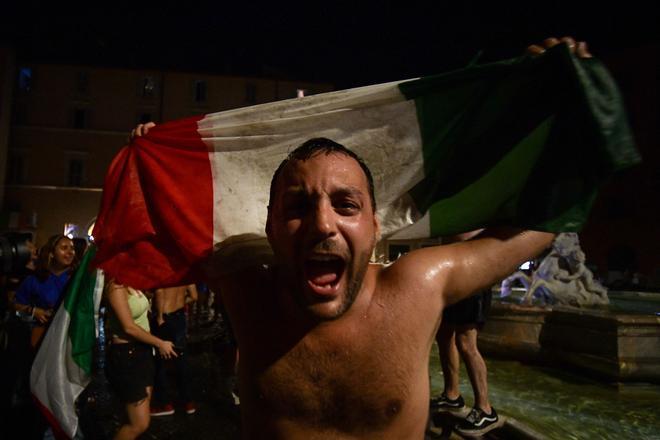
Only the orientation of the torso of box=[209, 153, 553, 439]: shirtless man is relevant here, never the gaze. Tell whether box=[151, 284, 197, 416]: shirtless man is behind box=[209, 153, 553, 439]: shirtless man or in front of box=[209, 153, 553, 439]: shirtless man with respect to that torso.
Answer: behind

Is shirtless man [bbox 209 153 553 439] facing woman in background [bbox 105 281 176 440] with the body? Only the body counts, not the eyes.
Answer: no

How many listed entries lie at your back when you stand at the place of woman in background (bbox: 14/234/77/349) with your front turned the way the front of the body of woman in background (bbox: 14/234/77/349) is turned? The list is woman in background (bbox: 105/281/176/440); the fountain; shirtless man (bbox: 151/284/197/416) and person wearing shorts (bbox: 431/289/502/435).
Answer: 0

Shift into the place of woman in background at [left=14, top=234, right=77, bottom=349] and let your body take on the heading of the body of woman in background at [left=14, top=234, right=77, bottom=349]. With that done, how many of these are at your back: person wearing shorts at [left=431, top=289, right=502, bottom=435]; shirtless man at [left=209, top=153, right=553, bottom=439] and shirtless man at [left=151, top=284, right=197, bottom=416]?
0

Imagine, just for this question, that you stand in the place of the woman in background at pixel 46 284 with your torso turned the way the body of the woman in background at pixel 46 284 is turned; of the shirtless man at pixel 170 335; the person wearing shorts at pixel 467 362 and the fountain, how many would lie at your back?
0

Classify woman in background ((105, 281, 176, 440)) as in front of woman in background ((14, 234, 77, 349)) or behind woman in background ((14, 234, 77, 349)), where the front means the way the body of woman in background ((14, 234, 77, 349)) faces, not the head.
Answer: in front

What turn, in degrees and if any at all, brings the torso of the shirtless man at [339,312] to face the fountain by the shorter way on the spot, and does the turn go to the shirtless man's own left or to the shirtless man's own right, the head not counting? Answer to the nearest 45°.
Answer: approximately 135° to the shirtless man's own left

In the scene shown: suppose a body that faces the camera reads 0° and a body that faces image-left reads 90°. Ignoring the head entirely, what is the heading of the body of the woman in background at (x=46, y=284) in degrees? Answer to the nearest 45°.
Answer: approximately 315°

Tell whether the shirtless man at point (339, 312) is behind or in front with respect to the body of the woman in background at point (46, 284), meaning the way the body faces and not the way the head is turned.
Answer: in front

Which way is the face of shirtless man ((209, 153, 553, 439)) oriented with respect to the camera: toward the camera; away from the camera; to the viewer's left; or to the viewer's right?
toward the camera

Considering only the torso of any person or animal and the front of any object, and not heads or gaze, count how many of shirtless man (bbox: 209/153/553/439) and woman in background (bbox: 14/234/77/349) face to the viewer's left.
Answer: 0

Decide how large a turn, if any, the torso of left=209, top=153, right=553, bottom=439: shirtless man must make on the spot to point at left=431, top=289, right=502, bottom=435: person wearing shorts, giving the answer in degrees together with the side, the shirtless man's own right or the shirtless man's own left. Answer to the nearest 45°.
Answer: approximately 180°

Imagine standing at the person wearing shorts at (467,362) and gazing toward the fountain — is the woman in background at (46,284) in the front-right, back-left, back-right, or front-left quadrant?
back-left

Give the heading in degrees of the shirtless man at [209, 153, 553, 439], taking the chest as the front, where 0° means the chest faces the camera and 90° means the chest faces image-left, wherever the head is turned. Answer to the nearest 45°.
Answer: approximately 0°

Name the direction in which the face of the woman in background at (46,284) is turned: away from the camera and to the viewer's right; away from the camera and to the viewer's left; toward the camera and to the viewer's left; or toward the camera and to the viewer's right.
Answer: toward the camera and to the viewer's right
